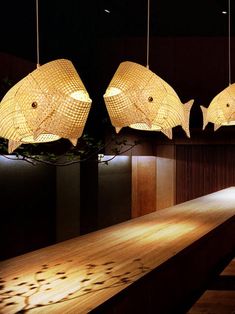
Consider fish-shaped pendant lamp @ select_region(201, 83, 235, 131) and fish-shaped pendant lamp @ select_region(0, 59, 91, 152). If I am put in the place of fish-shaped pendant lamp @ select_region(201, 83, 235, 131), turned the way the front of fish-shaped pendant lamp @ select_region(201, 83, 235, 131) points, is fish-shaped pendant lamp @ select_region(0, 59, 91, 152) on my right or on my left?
on my right

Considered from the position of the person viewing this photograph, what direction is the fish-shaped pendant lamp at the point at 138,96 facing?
facing the viewer and to the left of the viewer

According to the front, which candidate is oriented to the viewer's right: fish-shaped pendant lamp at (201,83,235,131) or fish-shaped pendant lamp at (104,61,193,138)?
fish-shaped pendant lamp at (201,83,235,131)

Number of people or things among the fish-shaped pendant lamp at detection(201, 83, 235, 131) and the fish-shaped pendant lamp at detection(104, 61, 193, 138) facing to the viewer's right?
1

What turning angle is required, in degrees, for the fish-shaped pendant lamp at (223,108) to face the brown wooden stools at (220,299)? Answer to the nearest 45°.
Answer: approximately 90° to its right

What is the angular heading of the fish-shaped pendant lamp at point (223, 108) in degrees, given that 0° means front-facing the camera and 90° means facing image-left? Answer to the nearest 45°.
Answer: approximately 270°
